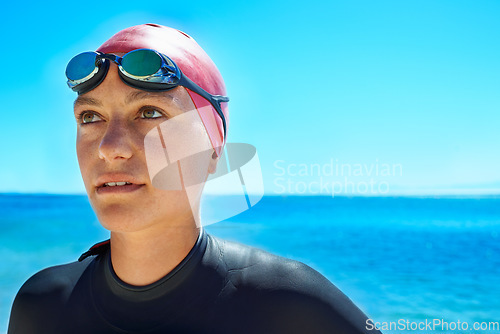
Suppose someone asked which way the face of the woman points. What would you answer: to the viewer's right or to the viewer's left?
to the viewer's left

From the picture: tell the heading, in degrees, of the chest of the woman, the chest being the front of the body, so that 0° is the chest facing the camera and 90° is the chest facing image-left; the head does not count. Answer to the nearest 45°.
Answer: approximately 45°
